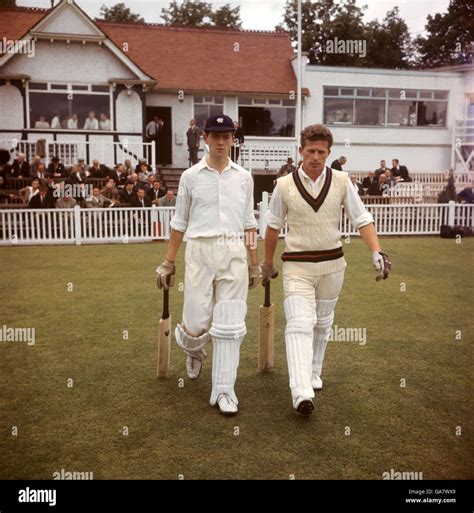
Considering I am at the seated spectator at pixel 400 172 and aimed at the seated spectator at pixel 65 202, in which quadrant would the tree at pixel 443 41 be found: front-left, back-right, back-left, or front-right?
back-right

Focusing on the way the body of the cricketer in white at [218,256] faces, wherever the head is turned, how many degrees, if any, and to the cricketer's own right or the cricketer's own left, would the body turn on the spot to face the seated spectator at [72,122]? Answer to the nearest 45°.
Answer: approximately 180°

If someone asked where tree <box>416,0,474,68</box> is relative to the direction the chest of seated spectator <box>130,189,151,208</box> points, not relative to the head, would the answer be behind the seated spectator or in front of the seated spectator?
behind

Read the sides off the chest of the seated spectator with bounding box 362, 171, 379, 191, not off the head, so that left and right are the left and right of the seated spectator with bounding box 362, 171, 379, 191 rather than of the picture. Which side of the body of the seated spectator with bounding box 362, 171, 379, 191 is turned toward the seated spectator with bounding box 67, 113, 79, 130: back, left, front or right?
right

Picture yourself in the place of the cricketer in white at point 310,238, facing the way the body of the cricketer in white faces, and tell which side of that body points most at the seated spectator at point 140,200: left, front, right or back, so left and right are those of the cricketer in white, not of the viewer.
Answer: back

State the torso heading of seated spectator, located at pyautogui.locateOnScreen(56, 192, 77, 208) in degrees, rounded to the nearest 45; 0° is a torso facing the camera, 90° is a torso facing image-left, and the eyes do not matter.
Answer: approximately 0°

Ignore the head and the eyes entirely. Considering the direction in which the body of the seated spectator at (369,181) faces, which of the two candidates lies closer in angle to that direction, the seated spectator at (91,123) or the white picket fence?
the white picket fence
